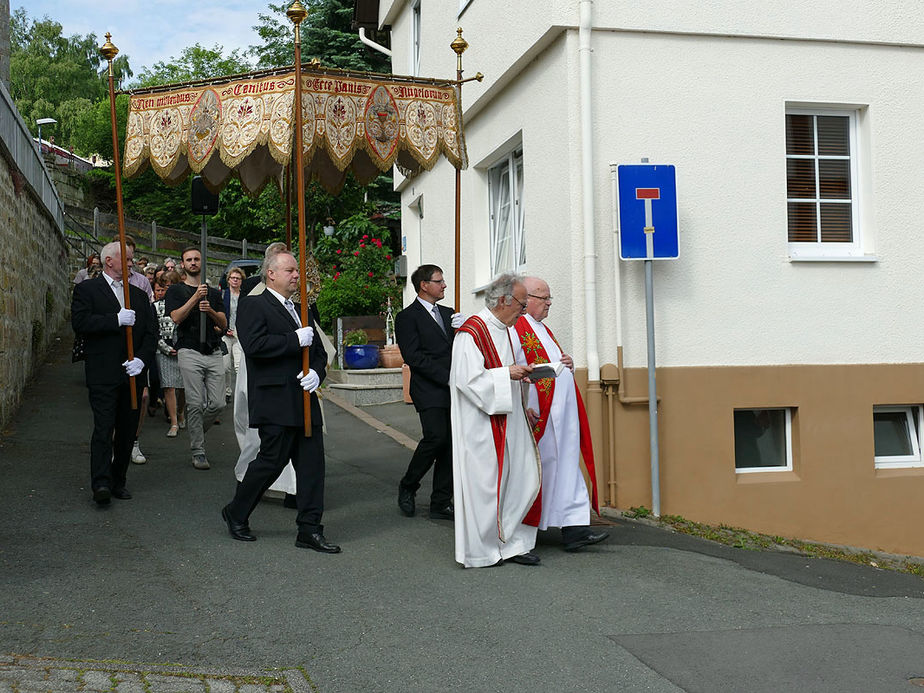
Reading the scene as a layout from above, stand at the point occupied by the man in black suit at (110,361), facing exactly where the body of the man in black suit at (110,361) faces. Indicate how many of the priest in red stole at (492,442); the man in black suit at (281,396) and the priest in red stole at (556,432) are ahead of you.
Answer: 3

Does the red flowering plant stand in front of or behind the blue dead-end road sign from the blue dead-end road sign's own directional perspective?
behind

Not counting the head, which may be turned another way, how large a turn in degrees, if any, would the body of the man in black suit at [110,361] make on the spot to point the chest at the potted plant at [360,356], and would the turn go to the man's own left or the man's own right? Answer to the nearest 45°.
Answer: approximately 90° to the man's own left

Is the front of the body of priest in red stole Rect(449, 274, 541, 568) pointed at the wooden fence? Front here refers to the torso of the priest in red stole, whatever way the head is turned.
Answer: no

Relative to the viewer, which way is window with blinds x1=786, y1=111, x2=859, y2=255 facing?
toward the camera

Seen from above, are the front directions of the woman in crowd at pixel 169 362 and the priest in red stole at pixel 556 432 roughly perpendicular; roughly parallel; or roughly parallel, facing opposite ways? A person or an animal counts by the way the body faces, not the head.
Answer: roughly parallel

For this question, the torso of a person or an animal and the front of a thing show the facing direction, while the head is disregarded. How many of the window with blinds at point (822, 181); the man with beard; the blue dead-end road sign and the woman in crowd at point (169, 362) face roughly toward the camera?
4

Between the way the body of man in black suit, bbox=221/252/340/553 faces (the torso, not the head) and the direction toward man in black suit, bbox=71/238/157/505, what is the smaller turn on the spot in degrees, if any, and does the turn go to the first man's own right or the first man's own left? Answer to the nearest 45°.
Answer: approximately 180°

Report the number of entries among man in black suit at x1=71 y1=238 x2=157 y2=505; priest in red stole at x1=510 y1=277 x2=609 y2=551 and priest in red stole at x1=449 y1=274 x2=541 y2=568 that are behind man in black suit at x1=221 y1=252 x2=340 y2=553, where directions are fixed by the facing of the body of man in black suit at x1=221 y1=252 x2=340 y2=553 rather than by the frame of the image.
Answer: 1

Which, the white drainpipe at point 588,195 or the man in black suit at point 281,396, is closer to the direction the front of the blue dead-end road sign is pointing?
the man in black suit

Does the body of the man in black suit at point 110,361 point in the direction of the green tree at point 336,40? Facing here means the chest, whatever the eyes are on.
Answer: no

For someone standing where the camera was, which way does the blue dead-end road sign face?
facing the viewer

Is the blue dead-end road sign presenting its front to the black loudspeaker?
no

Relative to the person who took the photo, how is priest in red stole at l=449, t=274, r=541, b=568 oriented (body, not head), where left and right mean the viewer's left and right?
facing the viewer and to the right of the viewer

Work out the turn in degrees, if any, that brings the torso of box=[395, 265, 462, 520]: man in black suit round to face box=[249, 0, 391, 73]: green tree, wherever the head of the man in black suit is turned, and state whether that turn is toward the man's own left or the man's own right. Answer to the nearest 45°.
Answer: approximately 135° to the man's own left

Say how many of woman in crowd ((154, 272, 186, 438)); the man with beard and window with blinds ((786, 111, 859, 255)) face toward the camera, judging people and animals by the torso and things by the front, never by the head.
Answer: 3
